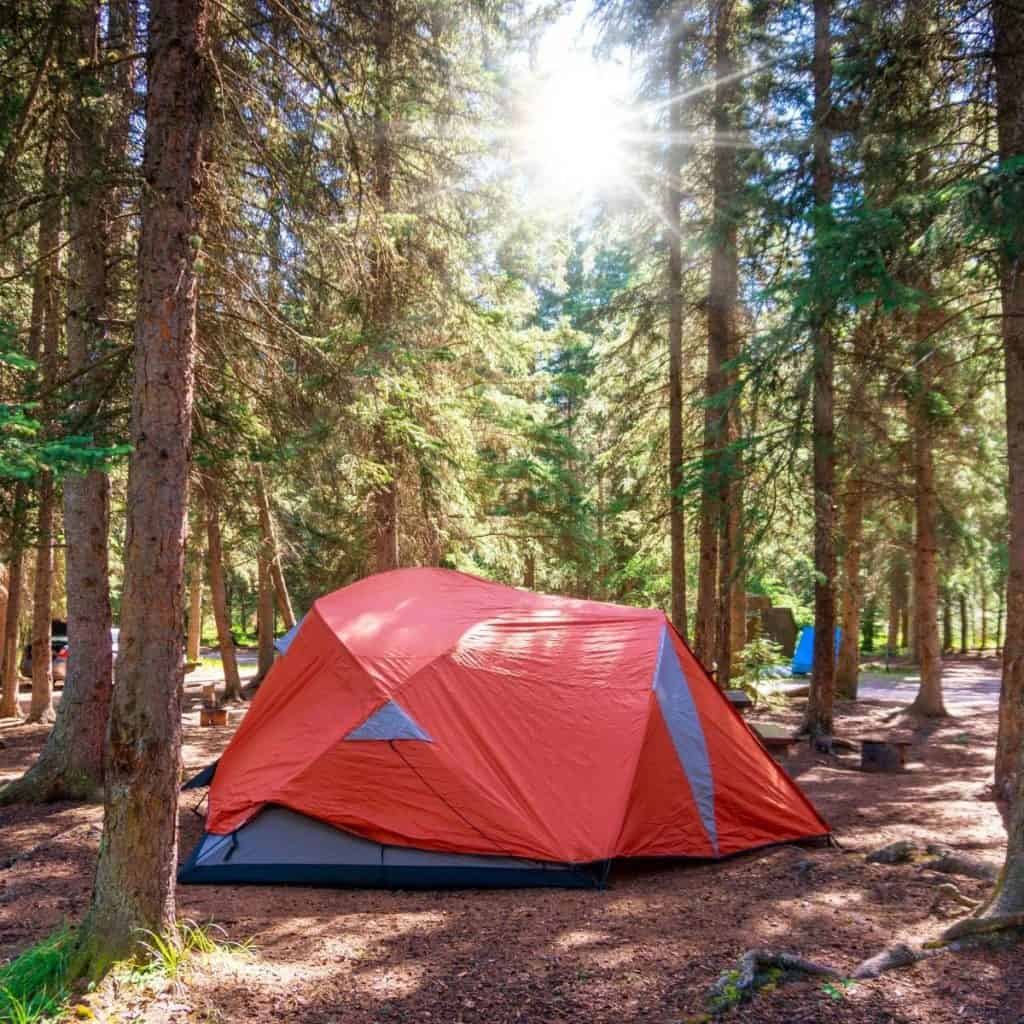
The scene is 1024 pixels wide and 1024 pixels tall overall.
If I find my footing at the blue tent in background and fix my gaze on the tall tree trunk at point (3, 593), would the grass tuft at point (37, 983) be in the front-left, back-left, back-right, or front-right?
front-left

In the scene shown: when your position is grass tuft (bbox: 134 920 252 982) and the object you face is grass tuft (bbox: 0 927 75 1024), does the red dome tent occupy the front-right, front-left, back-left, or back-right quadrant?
back-right

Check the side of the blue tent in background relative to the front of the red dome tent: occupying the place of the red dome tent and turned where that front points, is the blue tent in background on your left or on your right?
on your left
